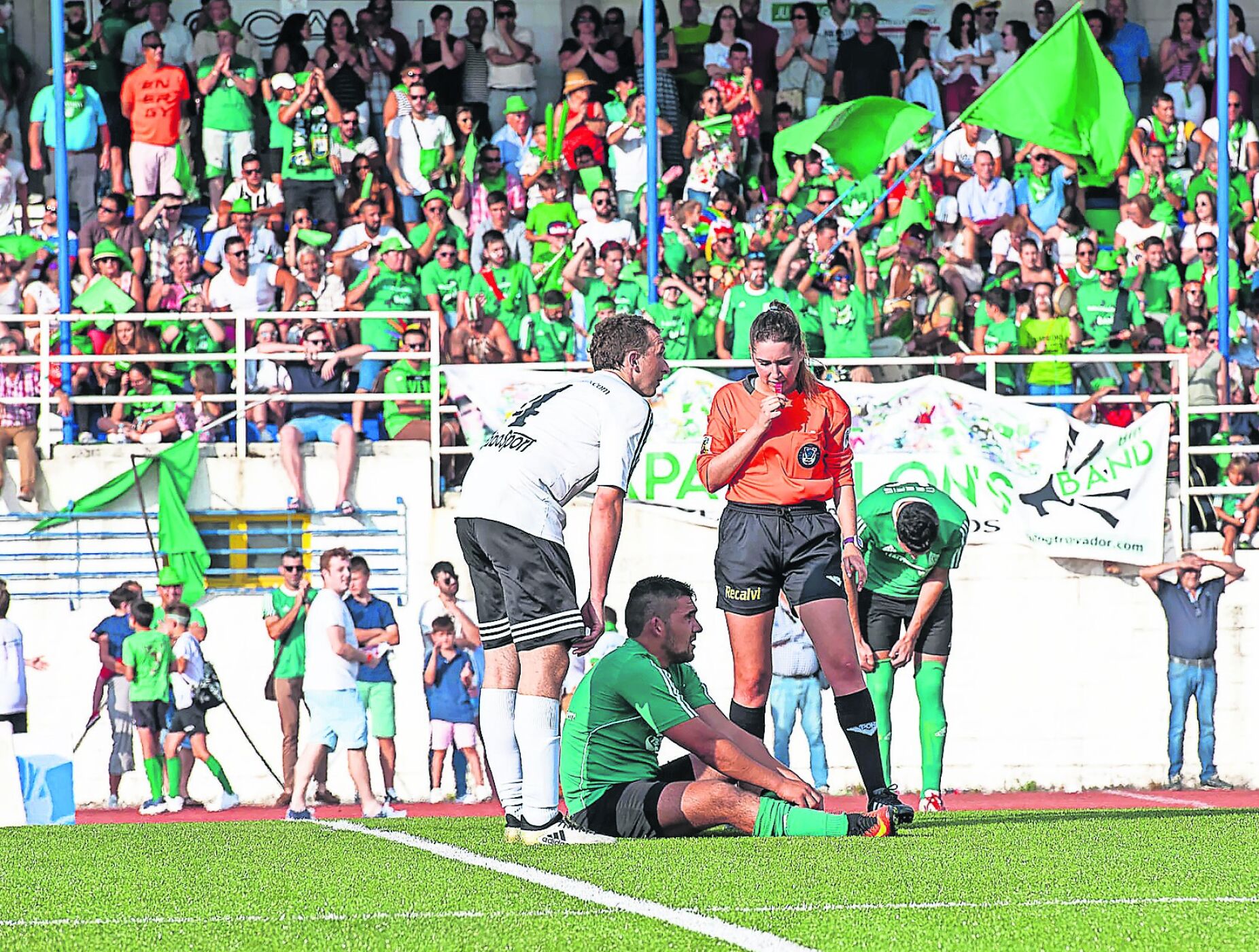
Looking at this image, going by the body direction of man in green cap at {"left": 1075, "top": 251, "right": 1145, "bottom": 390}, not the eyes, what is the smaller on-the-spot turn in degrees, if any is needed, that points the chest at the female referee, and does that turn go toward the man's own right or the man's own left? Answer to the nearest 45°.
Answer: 0° — they already face them

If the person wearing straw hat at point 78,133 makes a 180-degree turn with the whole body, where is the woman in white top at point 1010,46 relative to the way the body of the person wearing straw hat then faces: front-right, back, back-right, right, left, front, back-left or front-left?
right

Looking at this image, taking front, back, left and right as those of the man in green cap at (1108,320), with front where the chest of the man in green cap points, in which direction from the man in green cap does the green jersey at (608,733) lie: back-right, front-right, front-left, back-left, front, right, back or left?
front

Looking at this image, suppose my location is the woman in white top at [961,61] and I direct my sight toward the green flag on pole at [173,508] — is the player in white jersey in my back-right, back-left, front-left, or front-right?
front-left

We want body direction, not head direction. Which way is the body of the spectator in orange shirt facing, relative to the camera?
toward the camera

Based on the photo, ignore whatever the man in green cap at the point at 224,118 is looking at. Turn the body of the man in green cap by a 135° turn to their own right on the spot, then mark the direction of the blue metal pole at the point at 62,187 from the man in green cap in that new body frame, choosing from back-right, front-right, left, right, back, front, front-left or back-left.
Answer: left

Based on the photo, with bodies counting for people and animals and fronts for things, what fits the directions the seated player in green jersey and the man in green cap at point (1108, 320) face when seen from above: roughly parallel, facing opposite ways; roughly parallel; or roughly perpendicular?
roughly perpendicular

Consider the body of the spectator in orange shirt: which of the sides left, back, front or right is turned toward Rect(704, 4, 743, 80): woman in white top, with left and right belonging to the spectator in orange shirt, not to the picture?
left

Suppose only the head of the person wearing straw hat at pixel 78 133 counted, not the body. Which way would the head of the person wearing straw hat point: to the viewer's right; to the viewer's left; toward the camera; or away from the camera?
toward the camera

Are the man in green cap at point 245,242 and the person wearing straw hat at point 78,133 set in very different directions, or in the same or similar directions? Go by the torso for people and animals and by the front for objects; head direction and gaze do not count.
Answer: same or similar directions

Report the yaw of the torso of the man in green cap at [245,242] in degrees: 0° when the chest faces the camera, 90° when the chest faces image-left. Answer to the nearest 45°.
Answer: approximately 0°

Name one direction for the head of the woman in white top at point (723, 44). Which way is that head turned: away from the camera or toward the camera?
toward the camera

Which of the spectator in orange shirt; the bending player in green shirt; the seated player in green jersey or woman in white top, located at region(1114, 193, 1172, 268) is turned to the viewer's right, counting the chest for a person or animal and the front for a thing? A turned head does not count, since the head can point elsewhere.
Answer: the seated player in green jersey

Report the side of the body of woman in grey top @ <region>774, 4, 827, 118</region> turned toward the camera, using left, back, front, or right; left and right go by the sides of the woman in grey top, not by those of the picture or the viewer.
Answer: front

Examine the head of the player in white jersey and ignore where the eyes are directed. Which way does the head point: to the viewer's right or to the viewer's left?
to the viewer's right

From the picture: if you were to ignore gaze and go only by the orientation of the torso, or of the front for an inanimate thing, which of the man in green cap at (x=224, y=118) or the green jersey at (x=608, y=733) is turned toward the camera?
the man in green cap
